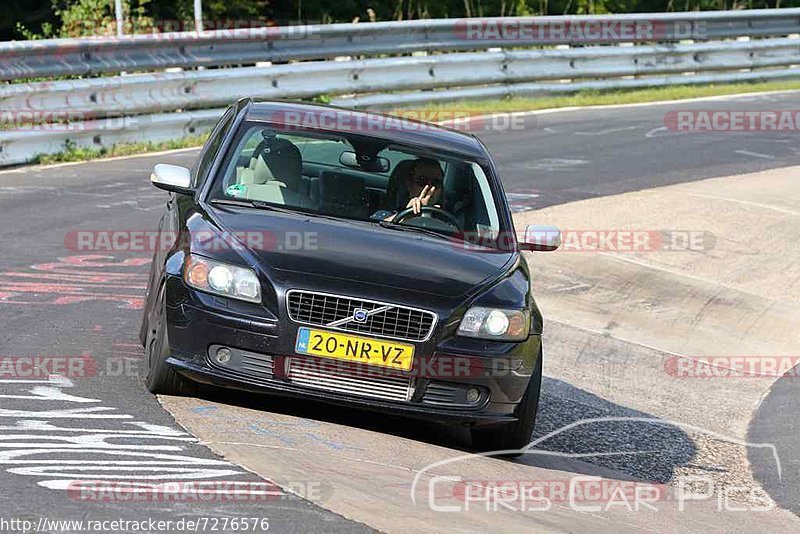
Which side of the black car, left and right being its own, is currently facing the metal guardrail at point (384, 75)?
back

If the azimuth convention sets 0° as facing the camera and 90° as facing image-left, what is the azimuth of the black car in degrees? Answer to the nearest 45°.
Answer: approximately 0°

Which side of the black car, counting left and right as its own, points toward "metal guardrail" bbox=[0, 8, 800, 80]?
back

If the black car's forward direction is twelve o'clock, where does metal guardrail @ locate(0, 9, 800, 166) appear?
The metal guardrail is roughly at 6 o'clock from the black car.
